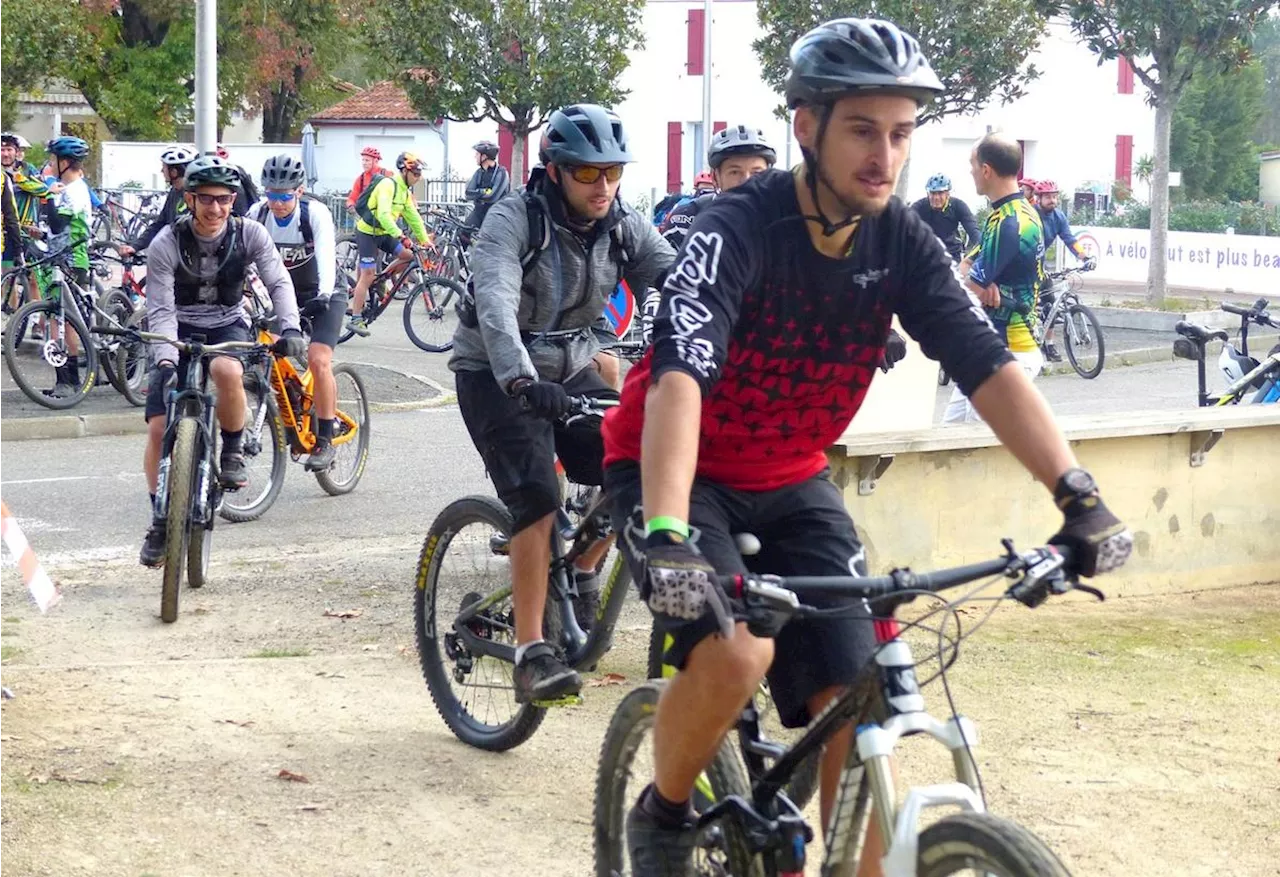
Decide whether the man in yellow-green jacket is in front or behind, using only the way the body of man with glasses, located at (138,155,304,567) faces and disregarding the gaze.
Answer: behind

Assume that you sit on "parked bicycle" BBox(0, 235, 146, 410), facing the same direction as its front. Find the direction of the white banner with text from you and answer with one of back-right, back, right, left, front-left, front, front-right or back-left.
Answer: back

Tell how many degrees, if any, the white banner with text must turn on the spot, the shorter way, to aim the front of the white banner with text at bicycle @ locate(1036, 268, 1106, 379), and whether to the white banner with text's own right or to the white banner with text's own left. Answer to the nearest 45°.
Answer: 0° — it already faces it

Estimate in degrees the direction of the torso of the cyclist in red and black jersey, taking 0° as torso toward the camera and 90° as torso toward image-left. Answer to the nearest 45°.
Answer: approximately 315°

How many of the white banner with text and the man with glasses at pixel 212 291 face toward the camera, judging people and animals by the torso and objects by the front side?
2

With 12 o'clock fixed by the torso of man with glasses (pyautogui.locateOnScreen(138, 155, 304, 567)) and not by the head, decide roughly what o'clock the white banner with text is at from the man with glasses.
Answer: The white banner with text is roughly at 7 o'clock from the man with glasses.

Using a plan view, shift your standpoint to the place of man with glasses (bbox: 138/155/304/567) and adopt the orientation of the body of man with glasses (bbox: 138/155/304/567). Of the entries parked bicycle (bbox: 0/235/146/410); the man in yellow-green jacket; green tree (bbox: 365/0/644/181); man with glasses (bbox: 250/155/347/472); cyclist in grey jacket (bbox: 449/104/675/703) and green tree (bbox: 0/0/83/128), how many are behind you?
5

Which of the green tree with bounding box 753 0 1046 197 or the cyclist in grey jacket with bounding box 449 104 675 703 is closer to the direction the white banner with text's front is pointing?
the cyclist in grey jacket

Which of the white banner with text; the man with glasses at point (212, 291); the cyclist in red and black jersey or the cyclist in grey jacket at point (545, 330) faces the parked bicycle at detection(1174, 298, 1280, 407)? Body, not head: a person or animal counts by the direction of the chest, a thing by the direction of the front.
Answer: the white banner with text

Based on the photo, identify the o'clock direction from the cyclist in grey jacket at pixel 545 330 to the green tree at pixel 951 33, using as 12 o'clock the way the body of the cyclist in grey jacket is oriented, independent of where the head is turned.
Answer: The green tree is roughly at 8 o'clock from the cyclist in grey jacket.

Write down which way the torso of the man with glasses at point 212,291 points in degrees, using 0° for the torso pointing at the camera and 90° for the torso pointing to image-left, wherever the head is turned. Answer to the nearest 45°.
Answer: approximately 0°
